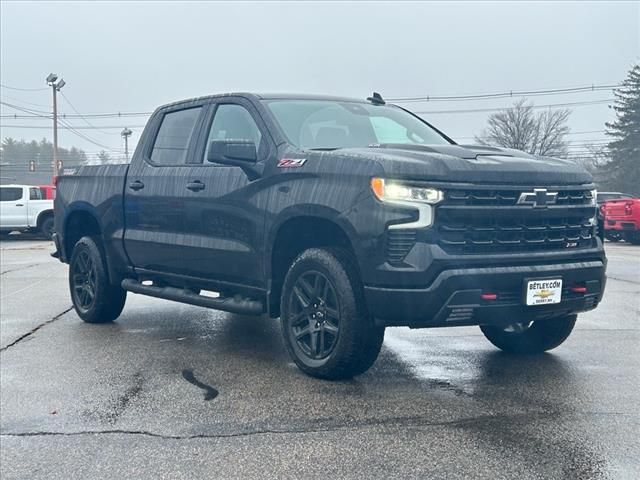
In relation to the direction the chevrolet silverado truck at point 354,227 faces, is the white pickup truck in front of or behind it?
behind

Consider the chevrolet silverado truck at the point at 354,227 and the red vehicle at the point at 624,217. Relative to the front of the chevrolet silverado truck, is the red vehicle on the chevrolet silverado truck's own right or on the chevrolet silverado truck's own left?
on the chevrolet silverado truck's own left

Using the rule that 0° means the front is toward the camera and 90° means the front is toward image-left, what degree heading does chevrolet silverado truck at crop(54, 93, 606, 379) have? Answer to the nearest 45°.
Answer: approximately 315°
